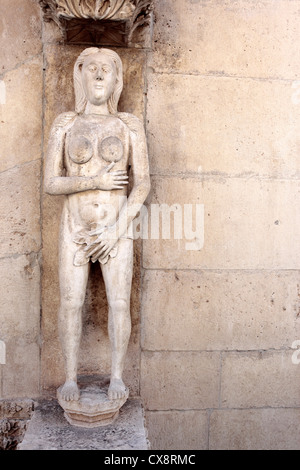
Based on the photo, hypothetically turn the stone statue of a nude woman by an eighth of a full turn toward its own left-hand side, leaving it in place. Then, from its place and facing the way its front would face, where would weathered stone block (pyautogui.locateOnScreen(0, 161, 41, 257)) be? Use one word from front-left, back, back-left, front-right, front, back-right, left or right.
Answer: back

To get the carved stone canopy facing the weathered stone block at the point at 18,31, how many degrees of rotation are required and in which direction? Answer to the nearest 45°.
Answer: approximately 135° to its right

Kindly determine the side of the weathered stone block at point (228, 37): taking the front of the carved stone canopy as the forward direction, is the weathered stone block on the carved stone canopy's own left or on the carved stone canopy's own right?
on the carved stone canopy's own left

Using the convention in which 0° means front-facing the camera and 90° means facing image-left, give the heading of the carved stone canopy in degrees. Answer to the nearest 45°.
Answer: approximately 0°

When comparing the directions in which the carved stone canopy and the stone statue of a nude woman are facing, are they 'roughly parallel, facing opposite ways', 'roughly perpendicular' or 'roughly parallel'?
roughly parallel

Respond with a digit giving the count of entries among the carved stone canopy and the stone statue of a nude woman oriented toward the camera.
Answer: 2
